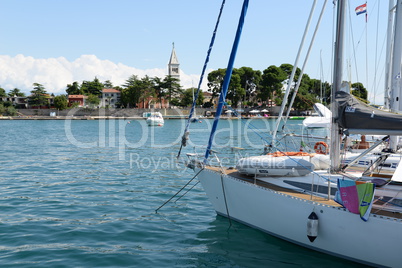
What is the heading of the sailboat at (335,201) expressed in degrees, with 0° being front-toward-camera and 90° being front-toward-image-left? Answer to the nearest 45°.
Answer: approximately 135°
